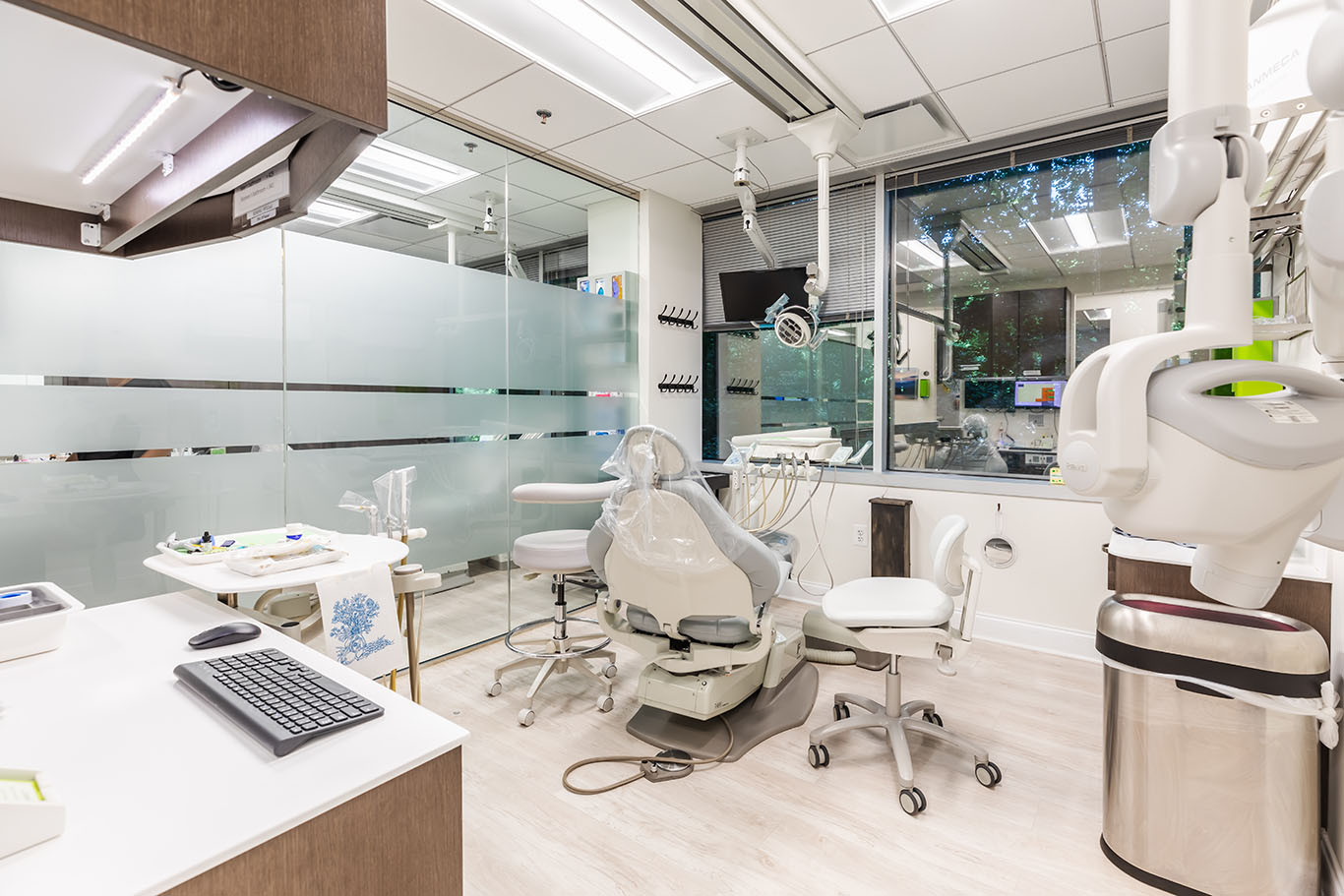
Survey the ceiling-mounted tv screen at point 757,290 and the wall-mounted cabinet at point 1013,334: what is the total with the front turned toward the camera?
2

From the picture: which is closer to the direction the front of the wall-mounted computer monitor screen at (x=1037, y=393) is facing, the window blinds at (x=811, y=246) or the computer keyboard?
the computer keyboard

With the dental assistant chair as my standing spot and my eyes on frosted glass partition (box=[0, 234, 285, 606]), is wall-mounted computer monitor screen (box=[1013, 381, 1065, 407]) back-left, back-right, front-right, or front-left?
back-right

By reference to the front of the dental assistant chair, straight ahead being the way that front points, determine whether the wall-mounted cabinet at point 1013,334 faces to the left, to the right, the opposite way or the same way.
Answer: to the left

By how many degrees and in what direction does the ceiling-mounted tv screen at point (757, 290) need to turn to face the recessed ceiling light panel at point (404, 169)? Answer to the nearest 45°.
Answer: approximately 45° to its right

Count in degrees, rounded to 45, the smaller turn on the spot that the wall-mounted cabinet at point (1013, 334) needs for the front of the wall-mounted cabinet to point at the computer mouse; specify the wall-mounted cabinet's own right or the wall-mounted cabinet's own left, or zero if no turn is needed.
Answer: approximately 45° to the wall-mounted cabinet's own right

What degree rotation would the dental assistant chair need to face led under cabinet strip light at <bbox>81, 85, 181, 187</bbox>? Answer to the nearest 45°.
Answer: approximately 45° to its left

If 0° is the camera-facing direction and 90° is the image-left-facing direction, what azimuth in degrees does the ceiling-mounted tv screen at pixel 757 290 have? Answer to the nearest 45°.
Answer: approximately 0°

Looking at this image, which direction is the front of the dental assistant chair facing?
to the viewer's left

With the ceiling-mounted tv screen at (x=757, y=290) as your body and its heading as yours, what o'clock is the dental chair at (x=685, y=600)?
The dental chair is roughly at 12 o'clock from the ceiling-mounted tv screen.
